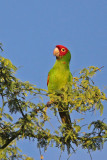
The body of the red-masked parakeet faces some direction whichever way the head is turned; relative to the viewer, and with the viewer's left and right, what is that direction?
facing the viewer and to the left of the viewer
